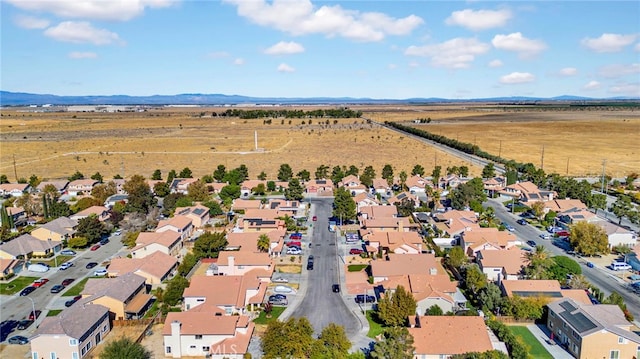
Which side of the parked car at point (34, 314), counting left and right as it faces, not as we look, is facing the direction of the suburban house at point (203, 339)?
right

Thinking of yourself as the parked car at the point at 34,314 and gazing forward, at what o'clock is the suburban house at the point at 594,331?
The suburban house is roughly at 3 o'clock from the parked car.

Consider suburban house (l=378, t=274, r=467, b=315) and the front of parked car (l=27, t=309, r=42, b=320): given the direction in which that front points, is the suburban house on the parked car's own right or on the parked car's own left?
on the parked car's own right

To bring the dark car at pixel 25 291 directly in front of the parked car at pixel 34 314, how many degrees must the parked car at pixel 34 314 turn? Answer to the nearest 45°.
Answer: approximately 45° to its left

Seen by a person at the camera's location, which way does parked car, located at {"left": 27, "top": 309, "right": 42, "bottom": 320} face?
facing away from the viewer and to the right of the viewer

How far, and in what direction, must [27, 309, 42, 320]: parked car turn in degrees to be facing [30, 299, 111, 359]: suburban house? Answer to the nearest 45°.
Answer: approximately 135° to its right

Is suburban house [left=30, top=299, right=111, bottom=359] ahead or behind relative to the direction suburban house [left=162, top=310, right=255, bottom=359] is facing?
behind
